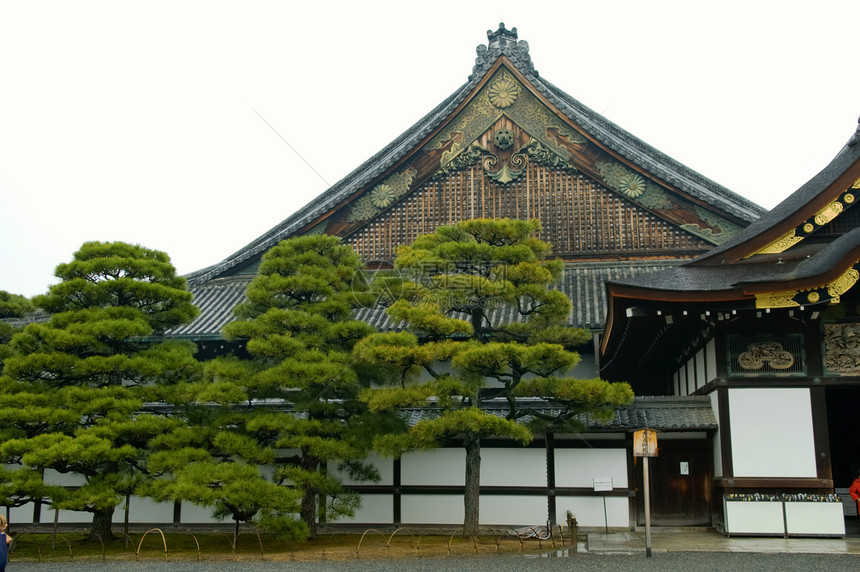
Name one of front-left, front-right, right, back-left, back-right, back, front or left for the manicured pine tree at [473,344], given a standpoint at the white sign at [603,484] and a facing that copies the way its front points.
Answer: front-right

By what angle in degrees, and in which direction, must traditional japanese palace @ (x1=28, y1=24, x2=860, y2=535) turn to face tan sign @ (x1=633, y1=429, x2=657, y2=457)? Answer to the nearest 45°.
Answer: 0° — it already faces it

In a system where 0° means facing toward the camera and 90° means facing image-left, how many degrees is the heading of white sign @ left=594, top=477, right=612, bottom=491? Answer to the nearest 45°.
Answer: approximately 0°

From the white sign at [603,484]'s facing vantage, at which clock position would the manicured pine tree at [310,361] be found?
The manicured pine tree is roughly at 2 o'clock from the white sign.

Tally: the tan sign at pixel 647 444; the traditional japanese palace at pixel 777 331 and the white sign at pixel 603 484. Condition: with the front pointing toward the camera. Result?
3

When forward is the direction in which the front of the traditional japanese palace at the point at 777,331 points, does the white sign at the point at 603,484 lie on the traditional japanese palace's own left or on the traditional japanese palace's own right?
on the traditional japanese palace's own right

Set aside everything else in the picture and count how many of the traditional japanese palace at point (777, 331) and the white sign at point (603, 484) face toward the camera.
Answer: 2

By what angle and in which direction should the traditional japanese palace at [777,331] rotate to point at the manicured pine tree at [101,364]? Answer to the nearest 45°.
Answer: approximately 90° to its right

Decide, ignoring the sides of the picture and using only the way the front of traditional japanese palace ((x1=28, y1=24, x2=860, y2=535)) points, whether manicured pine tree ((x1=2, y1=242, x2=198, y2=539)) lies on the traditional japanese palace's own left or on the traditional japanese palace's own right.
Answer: on the traditional japanese palace's own right
